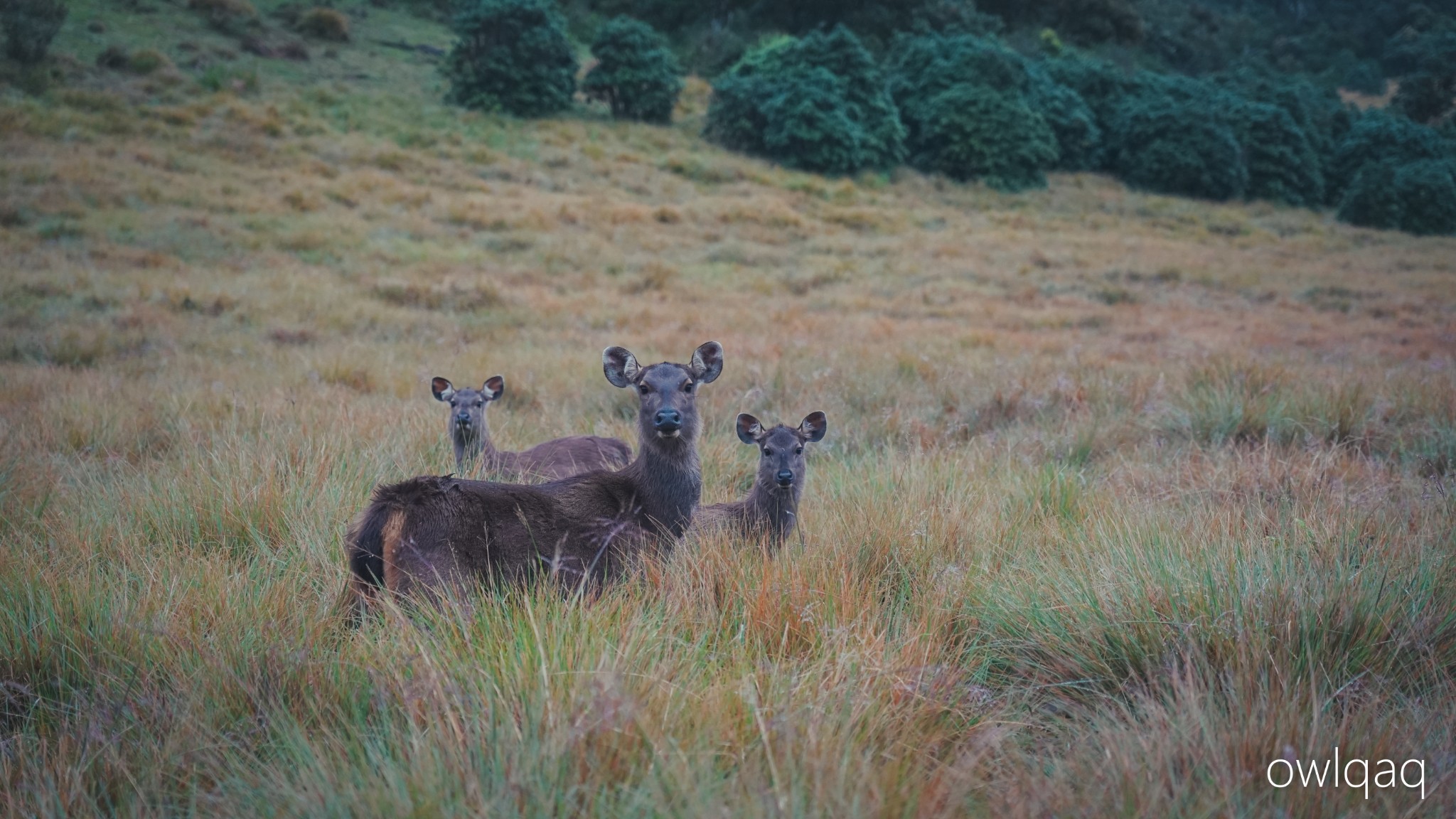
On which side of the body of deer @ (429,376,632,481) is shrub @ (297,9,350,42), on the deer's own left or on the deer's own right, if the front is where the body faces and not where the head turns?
on the deer's own right

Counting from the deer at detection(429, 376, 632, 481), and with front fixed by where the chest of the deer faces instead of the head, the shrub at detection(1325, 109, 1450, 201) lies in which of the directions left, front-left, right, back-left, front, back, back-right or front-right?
back-right

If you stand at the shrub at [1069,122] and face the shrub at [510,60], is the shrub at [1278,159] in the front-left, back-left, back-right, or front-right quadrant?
back-left

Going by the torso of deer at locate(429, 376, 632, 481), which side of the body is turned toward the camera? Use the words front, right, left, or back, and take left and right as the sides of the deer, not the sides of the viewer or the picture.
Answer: left

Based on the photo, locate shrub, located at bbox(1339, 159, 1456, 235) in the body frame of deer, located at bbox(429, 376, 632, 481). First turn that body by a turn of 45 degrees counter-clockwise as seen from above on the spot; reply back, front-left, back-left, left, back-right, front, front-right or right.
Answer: back

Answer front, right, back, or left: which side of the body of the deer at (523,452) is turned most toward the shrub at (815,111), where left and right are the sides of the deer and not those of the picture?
right

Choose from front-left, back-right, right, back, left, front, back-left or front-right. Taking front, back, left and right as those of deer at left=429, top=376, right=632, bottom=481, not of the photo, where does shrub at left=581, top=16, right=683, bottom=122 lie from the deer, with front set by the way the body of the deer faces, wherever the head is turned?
right
